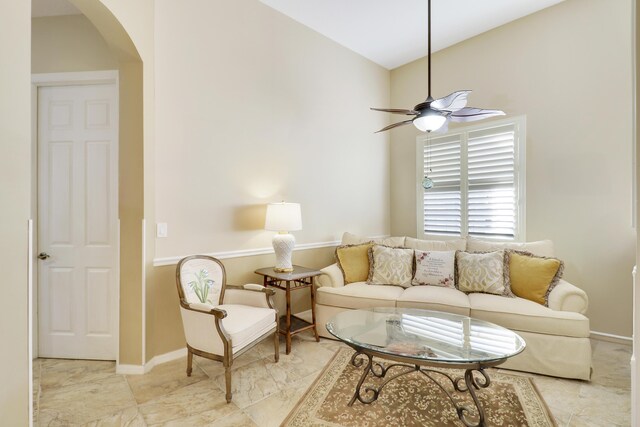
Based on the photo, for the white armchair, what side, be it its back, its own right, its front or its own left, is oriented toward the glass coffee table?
front

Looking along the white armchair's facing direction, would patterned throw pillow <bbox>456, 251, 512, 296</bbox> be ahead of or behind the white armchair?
ahead

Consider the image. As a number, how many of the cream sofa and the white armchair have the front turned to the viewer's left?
0

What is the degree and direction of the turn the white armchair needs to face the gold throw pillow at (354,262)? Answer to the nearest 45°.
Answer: approximately 90° to its left

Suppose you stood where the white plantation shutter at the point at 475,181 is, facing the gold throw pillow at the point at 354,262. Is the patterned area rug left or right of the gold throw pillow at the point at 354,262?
left

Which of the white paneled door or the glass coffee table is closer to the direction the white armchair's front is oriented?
the glass coffee table

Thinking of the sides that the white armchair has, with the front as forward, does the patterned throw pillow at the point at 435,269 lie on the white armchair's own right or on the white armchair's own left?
on the white armchair's own left

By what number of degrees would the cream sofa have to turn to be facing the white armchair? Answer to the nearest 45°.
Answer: approximately 45° to its right

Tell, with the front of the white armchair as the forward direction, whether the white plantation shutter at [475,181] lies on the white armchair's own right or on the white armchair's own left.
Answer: on the white armchair's own left

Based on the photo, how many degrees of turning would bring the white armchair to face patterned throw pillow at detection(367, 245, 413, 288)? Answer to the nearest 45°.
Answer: approximately 45° to its left

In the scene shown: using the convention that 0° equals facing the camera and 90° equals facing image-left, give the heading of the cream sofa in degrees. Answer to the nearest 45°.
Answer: approximately 0°

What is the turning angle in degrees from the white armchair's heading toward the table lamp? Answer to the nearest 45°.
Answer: approximately 90° to its left

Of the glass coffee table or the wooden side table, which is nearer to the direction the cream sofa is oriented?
the glass coffee table

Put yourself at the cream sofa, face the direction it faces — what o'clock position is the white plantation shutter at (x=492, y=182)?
The white plantation shutter is roughly at 6 o'clock from the cream sofa.
